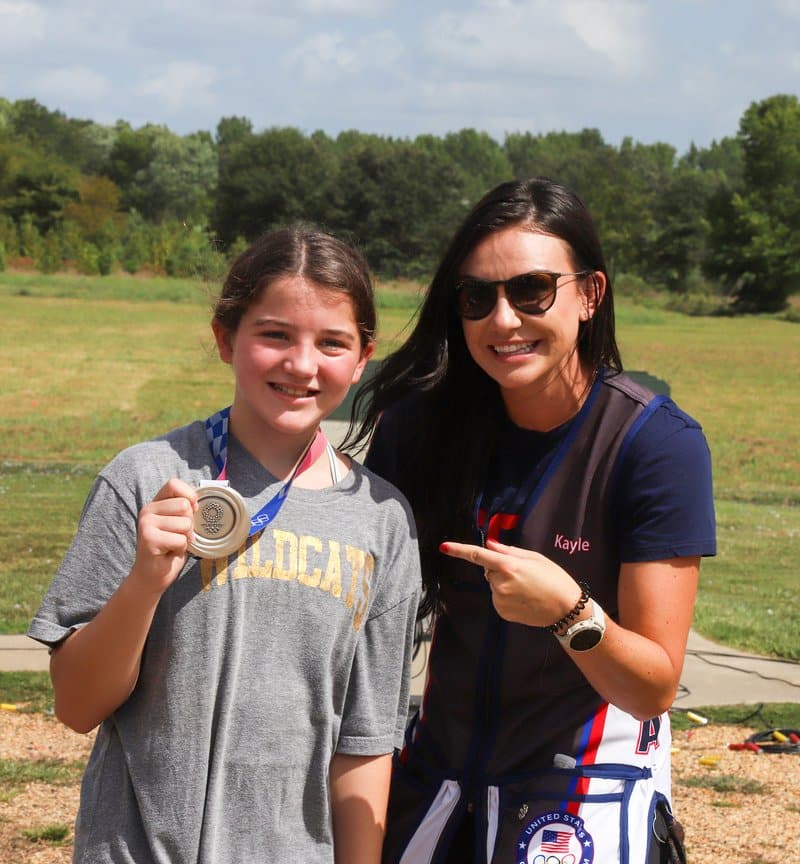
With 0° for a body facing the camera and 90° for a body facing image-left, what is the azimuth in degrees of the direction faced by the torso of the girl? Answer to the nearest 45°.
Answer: approximately 0°

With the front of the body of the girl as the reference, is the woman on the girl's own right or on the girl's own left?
on the girl's own left
